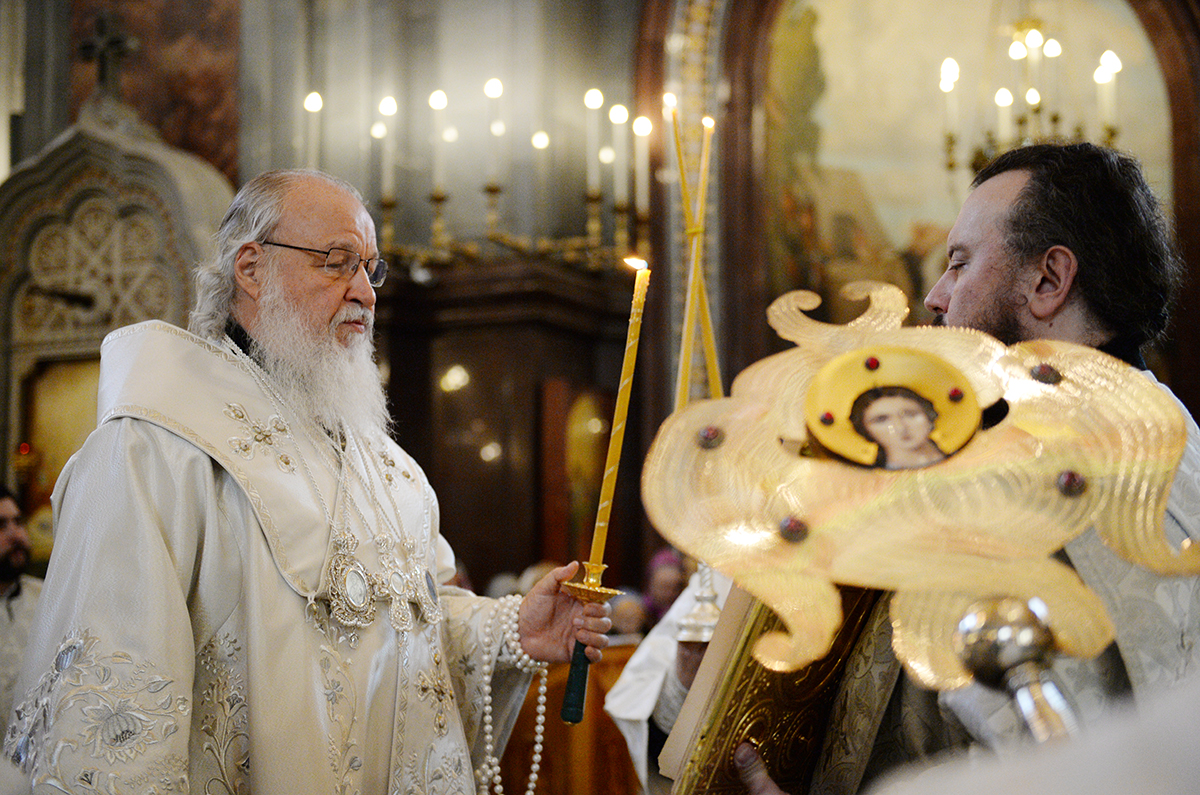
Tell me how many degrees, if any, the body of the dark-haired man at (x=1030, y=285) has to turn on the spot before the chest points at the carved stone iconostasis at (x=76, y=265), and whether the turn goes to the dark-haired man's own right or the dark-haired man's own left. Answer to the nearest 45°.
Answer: approximately 45° to the dark-haired man's own right

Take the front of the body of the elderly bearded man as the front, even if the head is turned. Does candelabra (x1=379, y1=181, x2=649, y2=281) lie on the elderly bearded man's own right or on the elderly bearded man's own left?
on the elderly bearded man's own left

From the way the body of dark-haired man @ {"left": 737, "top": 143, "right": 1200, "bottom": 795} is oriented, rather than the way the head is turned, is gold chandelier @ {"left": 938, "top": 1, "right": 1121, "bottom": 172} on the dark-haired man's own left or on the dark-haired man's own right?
on the dark-haired man's own right

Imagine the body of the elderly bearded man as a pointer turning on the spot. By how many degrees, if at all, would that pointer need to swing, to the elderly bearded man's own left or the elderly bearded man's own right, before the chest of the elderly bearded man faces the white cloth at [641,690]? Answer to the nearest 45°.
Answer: approximately 90° to the elderly bearded man's own left

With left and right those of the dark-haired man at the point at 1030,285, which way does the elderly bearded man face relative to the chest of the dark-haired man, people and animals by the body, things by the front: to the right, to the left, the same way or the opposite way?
the opposite way

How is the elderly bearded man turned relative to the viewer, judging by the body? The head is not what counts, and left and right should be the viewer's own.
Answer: facing the viewer and to the right of the viewer

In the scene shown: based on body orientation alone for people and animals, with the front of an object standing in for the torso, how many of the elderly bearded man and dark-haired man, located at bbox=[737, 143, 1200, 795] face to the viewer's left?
1

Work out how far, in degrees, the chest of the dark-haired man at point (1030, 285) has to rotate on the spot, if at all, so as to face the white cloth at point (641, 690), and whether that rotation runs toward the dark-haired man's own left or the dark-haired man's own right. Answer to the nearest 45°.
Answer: approximately 45° to the dark-haired man's own right

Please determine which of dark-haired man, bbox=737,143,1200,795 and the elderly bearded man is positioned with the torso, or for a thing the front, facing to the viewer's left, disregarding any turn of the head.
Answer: the dark-haired man

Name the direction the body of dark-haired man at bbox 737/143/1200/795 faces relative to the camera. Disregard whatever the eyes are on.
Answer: to the viewer's left

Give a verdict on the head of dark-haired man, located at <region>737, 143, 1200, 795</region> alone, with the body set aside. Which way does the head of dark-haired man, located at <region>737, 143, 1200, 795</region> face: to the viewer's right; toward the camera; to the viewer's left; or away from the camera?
to the viewer's left

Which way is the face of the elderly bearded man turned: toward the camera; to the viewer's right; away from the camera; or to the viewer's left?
to the viewer's right

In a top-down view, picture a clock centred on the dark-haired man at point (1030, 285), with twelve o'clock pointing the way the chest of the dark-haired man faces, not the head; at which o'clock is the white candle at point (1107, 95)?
The white candle is roughly at 3 o'clock from the dark-haired man.
